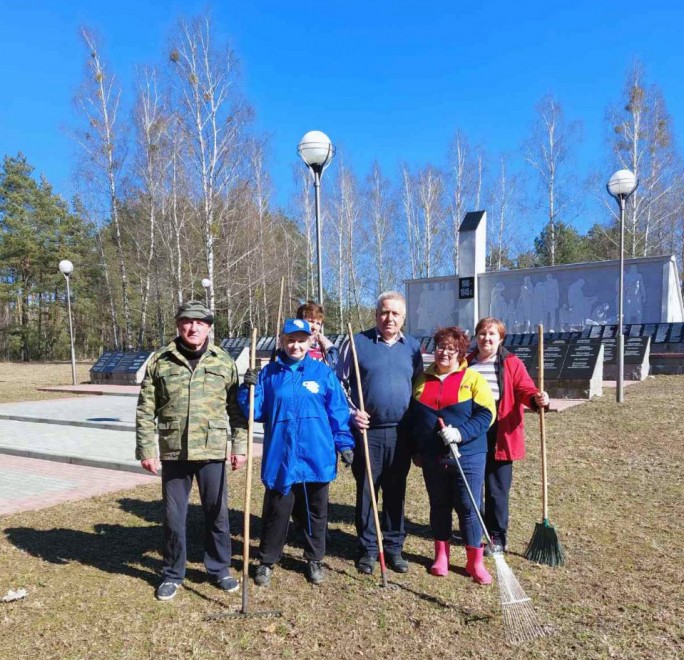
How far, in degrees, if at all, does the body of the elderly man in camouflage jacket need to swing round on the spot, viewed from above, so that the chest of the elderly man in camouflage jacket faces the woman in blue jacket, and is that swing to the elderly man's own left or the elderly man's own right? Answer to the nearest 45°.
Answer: approximately 90° to the elderly man's own left

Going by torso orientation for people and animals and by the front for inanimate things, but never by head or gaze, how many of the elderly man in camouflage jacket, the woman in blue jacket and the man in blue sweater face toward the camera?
3

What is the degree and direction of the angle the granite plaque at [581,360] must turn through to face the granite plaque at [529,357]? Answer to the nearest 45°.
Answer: approximately 45° to its right

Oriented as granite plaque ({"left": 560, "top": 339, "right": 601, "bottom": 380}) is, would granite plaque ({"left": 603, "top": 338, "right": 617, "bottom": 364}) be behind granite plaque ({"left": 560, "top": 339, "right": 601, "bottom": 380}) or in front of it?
behind

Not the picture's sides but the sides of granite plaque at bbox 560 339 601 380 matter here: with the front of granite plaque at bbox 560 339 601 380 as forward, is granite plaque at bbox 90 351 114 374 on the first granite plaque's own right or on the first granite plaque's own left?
on the first granite plaque's own right

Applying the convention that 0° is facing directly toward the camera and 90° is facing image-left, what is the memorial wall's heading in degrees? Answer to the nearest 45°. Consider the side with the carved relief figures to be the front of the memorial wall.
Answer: approximately 45°

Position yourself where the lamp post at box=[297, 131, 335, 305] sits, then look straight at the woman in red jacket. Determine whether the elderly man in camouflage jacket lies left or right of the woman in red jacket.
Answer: right

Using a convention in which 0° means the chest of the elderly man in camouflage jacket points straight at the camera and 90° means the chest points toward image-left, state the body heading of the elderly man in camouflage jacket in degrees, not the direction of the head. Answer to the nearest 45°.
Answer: approximately 0°

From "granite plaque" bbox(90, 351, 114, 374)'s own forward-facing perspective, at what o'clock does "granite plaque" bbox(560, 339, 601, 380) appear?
"granite plaque" bbox(560, 339, 601, 380) is roughly at 9 o'clock from "granite plaque" bbox(90, 351, 114, 374).

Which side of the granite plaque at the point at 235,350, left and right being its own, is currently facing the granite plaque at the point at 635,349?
left
